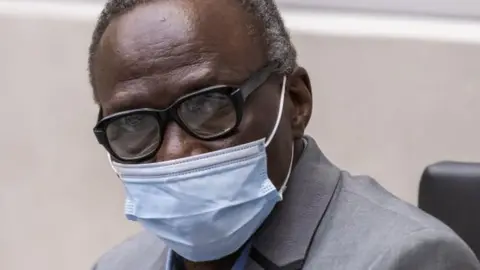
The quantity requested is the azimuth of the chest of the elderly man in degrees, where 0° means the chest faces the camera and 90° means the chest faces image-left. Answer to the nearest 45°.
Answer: approximately 45°
